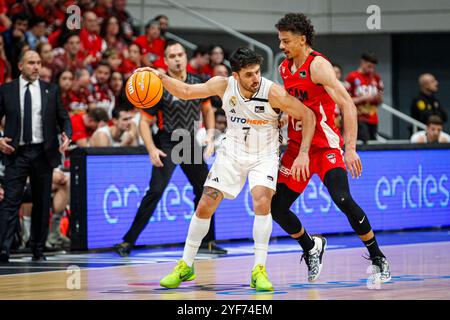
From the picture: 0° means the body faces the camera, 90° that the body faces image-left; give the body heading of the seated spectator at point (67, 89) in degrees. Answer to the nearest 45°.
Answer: approximately 315°

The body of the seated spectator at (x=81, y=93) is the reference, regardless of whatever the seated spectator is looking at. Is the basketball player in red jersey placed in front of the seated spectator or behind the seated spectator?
in front

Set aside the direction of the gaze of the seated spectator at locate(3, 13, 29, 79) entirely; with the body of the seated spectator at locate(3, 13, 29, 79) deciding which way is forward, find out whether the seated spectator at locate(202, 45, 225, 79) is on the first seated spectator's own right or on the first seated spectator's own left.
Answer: on the first seated spectator's own left

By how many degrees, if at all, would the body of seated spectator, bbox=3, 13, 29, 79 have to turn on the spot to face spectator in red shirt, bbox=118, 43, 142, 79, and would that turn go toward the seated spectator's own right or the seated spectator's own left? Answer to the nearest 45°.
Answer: approximately 45° to the seated spectator's own left

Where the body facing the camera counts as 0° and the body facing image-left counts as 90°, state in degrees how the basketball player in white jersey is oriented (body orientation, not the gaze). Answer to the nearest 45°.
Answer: approximately 0°

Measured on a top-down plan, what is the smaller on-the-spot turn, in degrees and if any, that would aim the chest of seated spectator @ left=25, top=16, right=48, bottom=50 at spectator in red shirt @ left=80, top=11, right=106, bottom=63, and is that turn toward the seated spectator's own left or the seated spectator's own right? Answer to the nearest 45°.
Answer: approximately 90° to the seated spectator's own left

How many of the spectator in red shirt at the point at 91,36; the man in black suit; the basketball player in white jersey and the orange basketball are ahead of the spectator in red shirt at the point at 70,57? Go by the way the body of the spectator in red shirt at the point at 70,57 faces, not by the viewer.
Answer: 3

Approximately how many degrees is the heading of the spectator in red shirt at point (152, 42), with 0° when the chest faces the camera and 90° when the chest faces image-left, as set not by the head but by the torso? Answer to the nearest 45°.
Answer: approximately 0°

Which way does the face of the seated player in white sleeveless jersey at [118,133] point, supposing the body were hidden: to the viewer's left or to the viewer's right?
to the viewer's right

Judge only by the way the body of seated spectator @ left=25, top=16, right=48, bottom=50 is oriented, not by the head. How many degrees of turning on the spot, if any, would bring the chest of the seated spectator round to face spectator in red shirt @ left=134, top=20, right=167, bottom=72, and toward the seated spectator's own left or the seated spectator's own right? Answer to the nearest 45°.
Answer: approximately 90° to the seated spectator's own left

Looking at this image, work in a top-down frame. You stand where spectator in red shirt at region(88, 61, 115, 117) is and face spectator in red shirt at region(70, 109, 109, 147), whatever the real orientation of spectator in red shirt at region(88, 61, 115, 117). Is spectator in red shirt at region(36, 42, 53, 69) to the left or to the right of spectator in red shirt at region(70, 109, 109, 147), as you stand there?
right
